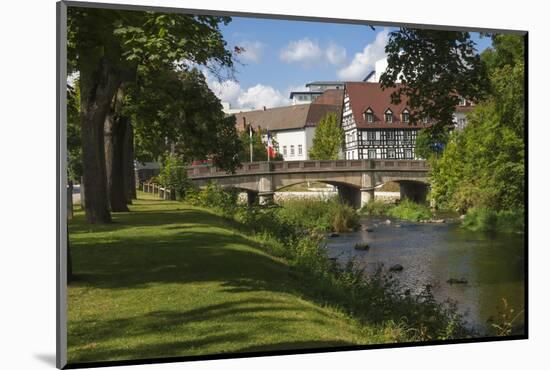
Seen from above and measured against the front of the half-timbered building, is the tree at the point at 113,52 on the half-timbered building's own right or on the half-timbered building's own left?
on the half-timbered building's own right

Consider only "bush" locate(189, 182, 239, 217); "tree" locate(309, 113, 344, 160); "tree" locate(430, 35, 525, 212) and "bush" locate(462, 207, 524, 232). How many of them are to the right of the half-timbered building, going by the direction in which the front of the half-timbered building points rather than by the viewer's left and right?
2

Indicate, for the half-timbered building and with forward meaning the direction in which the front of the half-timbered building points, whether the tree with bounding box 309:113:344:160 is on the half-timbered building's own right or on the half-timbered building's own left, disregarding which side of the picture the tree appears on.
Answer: on the half-timbered building's own right

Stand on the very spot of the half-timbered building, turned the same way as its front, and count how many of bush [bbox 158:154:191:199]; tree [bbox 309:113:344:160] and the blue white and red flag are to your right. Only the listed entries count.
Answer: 3

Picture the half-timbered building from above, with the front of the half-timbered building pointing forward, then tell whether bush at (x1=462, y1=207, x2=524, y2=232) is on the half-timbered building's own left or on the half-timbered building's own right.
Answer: on the half-timbered building's own left

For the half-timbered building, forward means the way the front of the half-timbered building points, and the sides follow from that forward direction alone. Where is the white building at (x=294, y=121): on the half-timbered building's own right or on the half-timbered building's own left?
on the half-timbered building's own right

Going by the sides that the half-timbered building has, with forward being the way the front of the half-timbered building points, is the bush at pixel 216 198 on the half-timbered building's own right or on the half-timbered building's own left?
on the half-timbered building's own right

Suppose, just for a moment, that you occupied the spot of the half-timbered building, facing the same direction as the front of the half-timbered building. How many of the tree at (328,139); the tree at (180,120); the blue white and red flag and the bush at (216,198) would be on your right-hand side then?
4

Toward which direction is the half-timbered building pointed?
toward the camera
